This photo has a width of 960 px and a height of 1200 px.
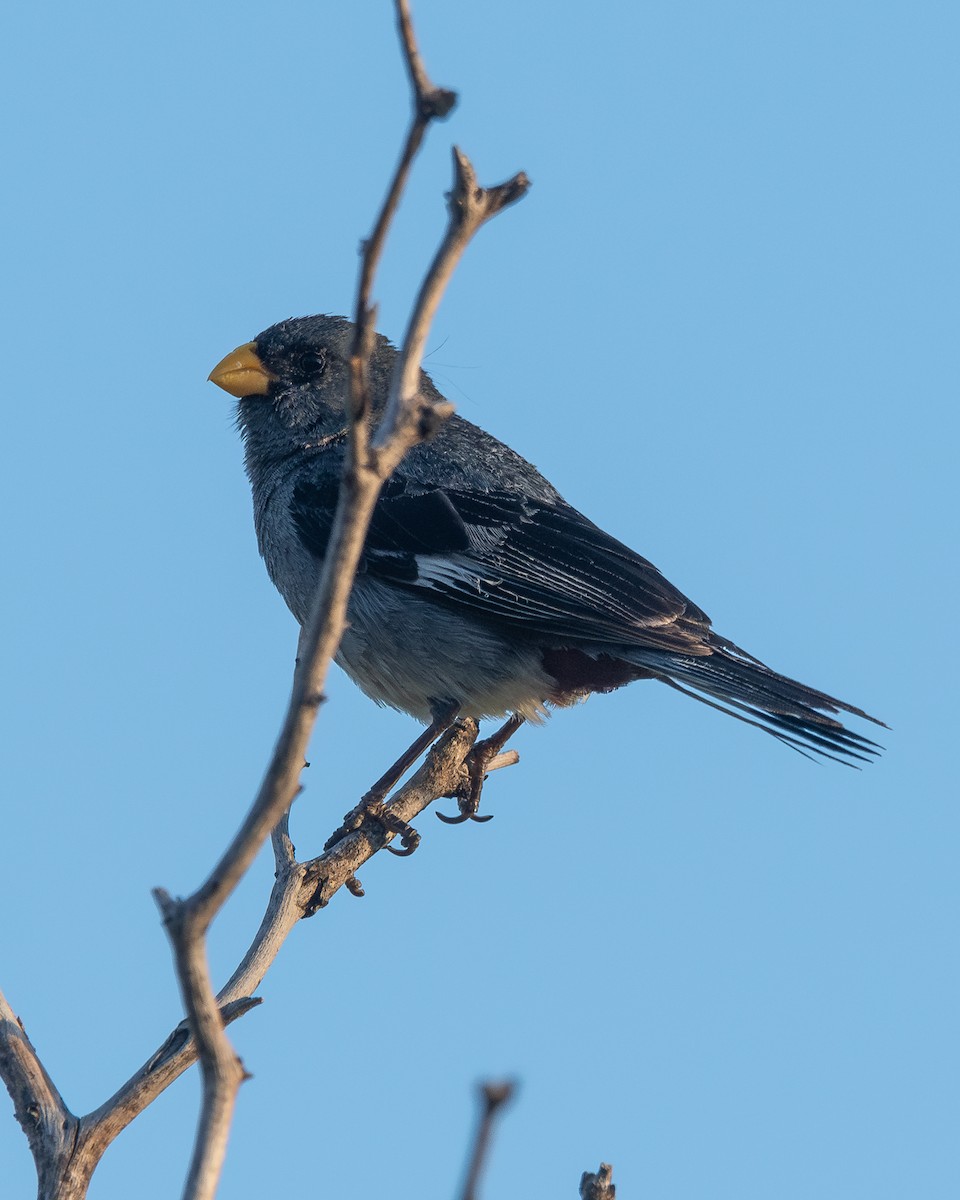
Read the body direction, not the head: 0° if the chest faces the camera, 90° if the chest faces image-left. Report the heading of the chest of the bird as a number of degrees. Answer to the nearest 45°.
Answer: approximately 90°

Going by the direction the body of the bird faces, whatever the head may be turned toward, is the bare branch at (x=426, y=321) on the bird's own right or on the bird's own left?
on the bird's own left

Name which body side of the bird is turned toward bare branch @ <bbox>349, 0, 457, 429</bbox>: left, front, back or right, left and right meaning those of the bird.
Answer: left

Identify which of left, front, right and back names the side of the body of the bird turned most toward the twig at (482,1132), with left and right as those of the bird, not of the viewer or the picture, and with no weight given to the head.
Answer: left
